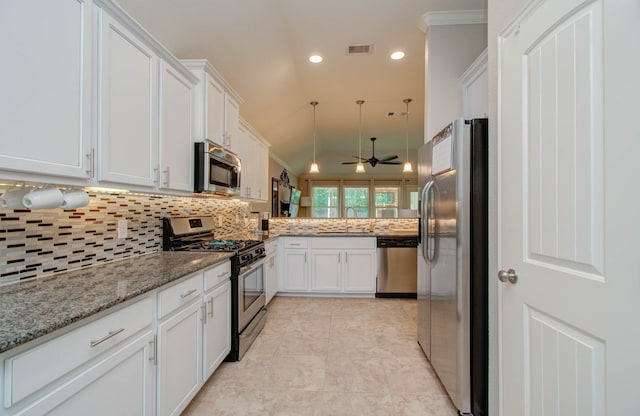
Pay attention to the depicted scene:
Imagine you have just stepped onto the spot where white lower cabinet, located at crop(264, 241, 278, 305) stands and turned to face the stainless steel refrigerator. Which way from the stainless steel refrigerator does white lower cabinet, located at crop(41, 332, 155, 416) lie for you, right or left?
right

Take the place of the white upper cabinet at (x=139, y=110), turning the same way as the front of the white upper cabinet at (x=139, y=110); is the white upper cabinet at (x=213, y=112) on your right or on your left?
on your left

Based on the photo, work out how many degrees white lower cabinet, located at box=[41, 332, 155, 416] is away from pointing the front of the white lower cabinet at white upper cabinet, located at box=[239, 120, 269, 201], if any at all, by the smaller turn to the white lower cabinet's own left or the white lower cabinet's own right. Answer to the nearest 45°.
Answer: approximately 90° to the white lower cabinet's own left

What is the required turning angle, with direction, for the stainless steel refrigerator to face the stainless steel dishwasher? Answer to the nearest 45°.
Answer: approximately 90° to its right

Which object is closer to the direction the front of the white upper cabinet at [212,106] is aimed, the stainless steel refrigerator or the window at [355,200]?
the stainless steel refrigerator

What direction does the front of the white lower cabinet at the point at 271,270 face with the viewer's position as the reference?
facing to the right of the viewer

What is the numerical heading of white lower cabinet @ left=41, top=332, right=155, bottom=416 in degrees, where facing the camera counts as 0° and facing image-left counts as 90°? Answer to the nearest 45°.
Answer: approximately 315°

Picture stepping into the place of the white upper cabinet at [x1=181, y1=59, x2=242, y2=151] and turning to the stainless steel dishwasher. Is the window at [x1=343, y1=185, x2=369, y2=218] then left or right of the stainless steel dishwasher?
left

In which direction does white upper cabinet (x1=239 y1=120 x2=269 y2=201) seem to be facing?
to the viewer's right

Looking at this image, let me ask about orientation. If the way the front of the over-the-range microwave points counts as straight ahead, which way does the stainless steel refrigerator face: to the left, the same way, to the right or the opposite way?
the opposite way

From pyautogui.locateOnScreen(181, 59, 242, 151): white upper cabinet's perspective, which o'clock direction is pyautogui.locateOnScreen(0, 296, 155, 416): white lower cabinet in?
The white lower cabinet is roughly at 2 o'clock from the white upper cabinet.

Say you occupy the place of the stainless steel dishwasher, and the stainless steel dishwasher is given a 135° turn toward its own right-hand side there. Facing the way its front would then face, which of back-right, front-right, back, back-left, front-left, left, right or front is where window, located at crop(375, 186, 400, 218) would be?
front-right
